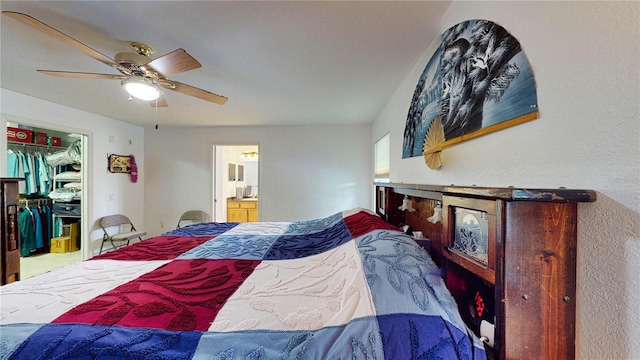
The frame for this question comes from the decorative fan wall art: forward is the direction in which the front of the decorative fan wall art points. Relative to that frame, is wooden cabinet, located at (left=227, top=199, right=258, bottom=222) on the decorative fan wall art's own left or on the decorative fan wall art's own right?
on the decorative fan wall art's own right

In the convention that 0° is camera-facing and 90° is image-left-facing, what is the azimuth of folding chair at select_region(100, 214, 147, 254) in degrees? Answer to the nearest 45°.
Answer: approximately 315°

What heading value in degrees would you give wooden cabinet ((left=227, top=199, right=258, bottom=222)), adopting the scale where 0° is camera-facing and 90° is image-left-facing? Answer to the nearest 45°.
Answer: approximately 0°

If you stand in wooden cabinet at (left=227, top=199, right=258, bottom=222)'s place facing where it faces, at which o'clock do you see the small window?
The small window is roughly at 11 o'clock from the wooden cabinet.

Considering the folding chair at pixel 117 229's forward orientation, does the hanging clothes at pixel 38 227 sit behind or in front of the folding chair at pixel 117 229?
behind

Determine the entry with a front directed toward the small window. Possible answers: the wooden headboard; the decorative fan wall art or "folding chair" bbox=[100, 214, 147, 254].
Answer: the folding chair

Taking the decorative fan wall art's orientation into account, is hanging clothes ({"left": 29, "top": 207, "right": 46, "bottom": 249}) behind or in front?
in front

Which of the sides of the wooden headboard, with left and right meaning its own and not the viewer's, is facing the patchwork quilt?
front

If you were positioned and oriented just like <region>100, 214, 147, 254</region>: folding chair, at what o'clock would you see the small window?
The small window is roughly at 12 o'clock from the folding chair.

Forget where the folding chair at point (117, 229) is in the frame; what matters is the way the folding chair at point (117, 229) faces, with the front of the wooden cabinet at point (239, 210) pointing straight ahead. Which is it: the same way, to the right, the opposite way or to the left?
to the left
